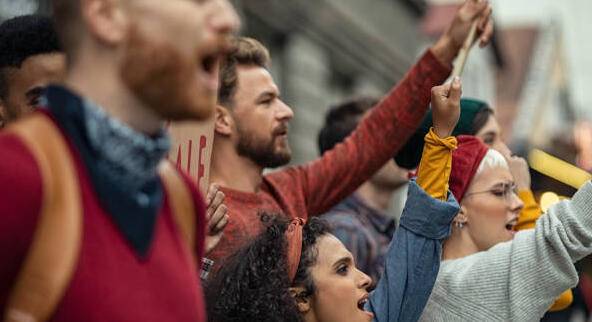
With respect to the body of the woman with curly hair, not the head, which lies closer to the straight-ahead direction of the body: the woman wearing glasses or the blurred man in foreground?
the woman wearing glasses

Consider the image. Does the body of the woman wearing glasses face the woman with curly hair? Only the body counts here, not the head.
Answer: no

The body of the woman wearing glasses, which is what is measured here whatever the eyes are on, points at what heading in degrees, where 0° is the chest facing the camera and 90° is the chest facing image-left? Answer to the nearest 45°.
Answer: approximately 270°

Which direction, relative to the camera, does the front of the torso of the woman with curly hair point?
to the viewer's right

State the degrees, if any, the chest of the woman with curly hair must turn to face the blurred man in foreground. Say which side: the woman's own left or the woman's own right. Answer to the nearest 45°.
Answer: approximately 135° to the woman's own right

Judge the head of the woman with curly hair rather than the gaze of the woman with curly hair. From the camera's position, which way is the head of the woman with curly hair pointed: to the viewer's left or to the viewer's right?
to the viewer's right

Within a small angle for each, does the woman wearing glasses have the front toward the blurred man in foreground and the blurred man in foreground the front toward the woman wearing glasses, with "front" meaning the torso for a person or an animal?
no

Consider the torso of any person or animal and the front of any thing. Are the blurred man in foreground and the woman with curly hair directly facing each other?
no

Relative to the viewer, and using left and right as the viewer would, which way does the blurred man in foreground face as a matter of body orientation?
facing the viewer and to the right of the viewer

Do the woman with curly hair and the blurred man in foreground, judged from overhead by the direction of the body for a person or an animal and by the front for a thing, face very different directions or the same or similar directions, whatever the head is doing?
same or similar directions

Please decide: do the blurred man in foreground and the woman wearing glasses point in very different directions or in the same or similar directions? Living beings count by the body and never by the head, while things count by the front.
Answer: same or similar directions

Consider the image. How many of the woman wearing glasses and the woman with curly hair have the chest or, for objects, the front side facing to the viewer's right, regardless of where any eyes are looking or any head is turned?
2

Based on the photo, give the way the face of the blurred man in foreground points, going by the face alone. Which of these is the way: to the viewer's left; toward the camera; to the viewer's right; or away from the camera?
to the viewer's right

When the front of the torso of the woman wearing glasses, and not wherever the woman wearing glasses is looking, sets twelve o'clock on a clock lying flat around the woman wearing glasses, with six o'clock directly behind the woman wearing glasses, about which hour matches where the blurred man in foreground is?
The blurred man in foreground is roughly at 4 o'clock from the woman wearing glasses.
